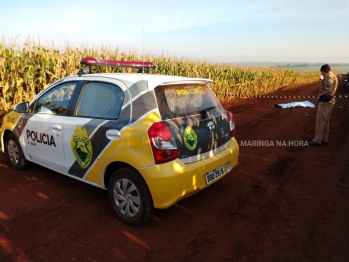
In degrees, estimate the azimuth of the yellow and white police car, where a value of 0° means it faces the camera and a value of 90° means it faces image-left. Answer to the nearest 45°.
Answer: approximately 135°

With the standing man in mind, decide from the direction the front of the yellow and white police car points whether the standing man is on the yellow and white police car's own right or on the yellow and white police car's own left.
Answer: on the yellow and white police car's own right
